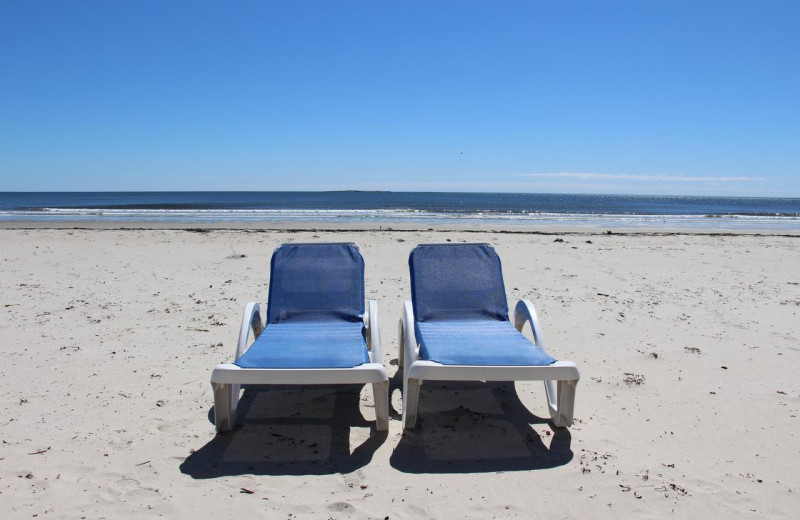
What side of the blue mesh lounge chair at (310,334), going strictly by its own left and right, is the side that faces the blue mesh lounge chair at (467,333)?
left

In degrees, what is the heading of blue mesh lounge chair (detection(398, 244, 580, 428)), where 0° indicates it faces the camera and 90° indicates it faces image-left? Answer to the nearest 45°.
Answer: approximately 0°

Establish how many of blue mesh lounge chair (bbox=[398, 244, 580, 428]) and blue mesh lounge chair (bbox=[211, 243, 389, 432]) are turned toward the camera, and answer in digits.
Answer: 2

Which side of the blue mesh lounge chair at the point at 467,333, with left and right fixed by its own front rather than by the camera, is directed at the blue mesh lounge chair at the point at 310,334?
right

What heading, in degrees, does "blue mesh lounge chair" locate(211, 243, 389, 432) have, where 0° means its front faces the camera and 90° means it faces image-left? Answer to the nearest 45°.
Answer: approximately 0°
